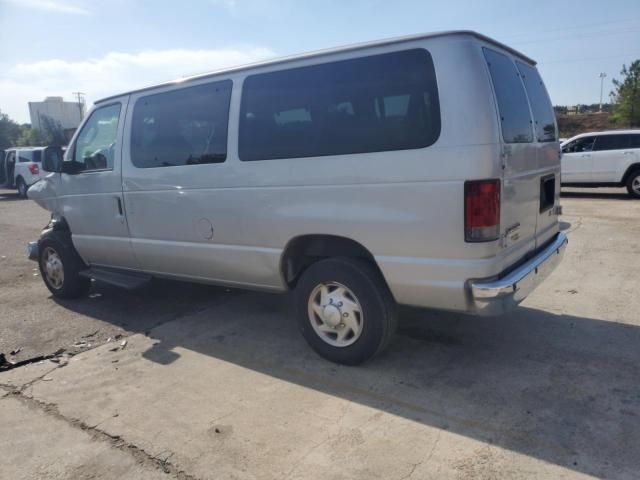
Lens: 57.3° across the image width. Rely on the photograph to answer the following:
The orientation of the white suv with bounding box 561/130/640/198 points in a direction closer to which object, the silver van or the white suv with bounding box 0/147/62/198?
the white suv

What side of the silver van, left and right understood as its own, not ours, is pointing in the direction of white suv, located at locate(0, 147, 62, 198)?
front

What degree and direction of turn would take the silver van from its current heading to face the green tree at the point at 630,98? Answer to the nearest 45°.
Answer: approximately 90° to its right

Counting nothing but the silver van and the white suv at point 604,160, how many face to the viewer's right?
0

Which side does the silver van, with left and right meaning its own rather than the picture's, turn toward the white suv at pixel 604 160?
right

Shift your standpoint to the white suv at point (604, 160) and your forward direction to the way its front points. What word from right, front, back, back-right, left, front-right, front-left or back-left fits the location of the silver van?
left

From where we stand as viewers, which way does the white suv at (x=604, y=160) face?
facing to the left of the viewer

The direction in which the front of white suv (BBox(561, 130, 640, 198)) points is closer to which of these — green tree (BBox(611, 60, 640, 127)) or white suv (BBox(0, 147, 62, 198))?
the white suv

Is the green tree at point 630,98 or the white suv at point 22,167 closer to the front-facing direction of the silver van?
the white suv

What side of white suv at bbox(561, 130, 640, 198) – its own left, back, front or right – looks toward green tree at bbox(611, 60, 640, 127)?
right

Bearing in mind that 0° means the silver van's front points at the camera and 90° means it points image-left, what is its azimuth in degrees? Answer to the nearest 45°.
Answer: approximately 135°

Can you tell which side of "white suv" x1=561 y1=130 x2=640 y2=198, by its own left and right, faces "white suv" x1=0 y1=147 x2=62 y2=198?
front
